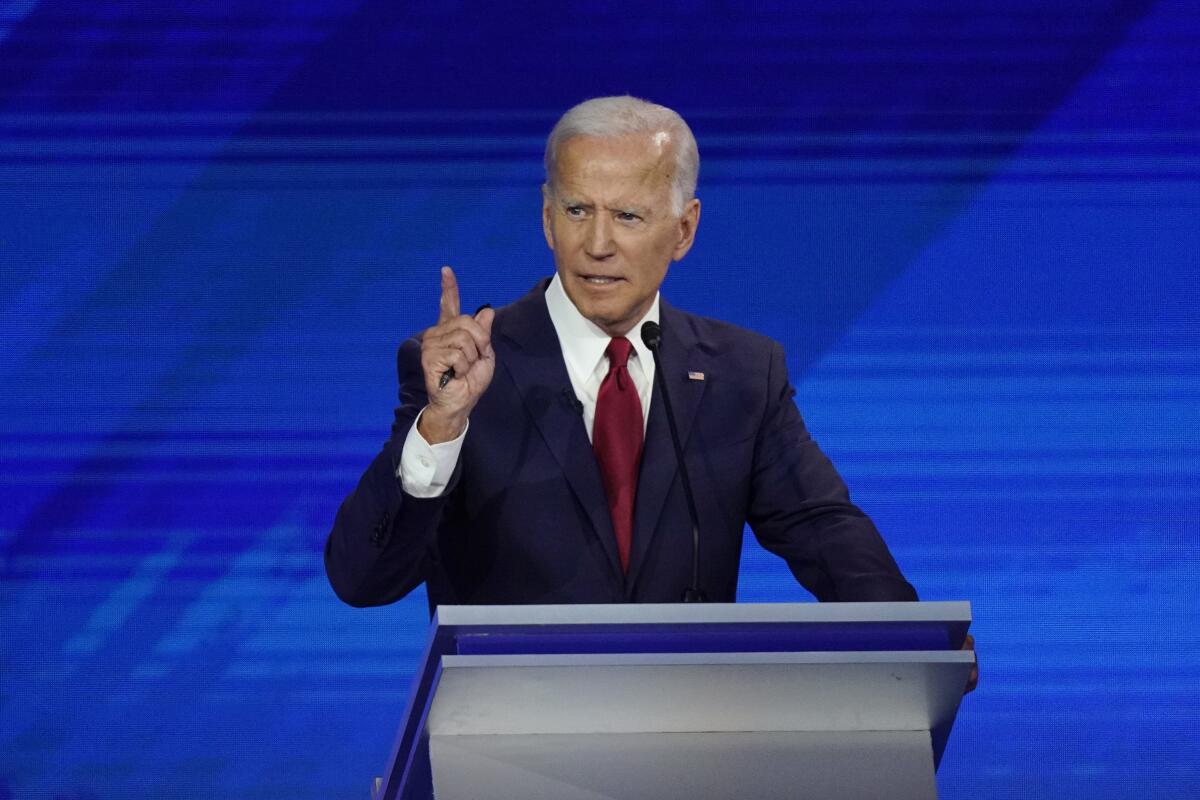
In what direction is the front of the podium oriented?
toward the camera

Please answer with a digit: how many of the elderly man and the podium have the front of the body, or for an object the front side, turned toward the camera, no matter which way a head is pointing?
2

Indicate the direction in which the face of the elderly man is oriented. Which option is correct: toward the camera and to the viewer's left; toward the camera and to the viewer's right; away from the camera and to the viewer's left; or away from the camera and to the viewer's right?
toward the camera and to the viewer's left

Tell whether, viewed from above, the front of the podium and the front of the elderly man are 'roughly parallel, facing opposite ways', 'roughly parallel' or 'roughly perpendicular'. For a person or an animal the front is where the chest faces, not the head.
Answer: roughly parallel
